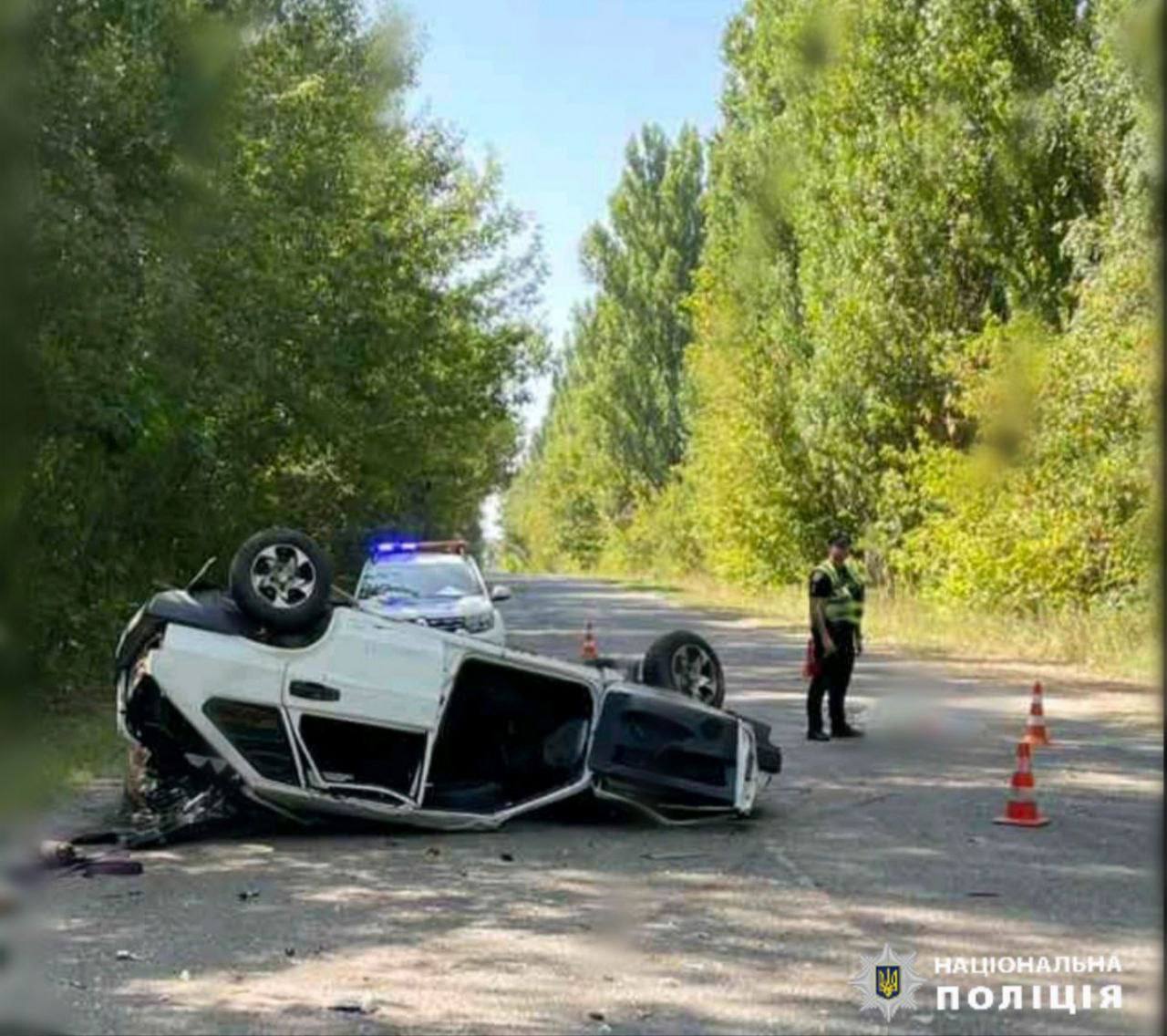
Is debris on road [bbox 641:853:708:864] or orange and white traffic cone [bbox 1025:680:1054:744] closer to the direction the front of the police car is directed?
the debris on road

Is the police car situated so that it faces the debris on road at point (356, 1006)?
yes

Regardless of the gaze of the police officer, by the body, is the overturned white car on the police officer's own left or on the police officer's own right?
on the police officer's own right

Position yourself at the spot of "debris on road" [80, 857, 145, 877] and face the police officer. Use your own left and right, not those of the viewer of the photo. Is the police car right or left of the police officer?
left

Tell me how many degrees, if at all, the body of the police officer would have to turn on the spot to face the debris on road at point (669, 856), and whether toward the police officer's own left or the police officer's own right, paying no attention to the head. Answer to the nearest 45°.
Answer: approximately 45° to the police officer's own right

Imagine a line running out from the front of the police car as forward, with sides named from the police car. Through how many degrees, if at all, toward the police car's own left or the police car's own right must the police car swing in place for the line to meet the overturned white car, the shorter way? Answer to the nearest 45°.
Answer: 0° — it already faces it

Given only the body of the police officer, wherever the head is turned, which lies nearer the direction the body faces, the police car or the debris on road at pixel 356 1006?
the debris on road

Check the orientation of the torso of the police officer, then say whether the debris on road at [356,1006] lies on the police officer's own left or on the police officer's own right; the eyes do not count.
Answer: on the police officer's own right
